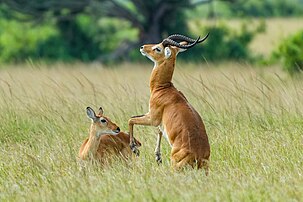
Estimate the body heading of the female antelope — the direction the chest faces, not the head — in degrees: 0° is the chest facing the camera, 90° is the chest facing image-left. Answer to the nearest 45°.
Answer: approximately 45°

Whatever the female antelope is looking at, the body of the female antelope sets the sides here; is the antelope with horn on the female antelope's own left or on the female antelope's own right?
on the female antelope's own left

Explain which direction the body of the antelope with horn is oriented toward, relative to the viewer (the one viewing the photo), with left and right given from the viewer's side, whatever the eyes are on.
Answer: facing to the left of the viewer

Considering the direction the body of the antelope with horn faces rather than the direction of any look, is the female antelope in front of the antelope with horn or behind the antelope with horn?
in front

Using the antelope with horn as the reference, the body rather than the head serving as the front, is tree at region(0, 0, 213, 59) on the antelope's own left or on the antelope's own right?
on the antelope's own right

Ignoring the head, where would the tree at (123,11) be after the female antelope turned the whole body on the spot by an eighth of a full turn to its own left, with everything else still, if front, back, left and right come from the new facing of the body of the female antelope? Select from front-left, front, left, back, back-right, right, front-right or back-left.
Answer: back

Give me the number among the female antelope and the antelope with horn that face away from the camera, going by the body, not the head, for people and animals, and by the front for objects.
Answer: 0
